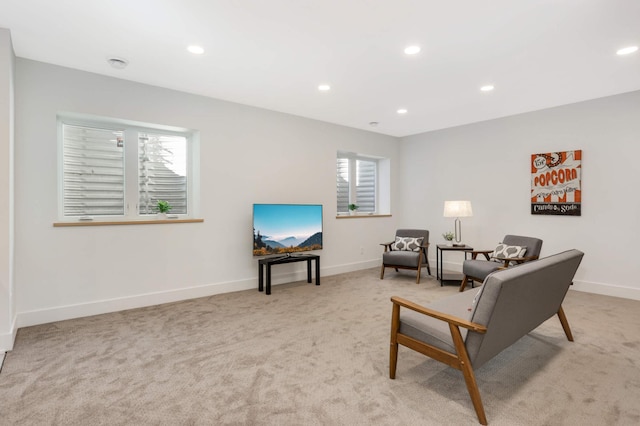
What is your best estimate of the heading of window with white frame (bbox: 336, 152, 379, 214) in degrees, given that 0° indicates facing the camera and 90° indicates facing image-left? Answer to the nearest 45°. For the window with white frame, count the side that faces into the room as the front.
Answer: approximately 315°

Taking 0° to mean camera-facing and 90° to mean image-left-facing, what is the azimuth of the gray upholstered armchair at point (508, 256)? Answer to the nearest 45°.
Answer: approximately 45°

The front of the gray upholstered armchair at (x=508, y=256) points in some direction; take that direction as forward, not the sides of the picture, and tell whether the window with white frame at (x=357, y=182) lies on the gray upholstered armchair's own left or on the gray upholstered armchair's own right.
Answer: on the gray upholstered armchair's own right

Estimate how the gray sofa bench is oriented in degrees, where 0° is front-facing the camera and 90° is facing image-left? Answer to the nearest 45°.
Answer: approximately 135°

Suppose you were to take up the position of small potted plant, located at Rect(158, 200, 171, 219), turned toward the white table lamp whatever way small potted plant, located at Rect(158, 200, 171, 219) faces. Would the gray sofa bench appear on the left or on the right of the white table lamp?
right

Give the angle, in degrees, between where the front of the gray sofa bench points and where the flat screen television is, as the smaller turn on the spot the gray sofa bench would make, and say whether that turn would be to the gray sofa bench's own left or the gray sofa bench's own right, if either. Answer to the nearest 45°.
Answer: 0° — it already faces it

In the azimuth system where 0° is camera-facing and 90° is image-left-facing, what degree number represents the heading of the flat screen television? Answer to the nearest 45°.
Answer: approximately 315°

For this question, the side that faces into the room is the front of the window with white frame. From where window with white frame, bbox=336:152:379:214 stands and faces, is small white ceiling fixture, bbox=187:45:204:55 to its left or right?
on its right

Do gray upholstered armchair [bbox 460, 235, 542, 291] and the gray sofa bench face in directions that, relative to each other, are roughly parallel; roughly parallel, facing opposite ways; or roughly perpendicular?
roughly perpendicular
